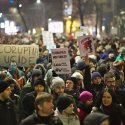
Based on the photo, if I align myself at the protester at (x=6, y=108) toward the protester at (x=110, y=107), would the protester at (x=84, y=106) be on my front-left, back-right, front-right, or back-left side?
front-left

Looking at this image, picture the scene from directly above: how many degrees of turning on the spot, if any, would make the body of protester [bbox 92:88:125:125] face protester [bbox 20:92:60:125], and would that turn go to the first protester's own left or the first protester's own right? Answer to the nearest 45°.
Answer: approximately 45° to the first protester's own right

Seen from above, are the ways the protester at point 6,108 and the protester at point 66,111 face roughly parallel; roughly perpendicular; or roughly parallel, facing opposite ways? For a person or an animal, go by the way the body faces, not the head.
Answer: roughly parallel

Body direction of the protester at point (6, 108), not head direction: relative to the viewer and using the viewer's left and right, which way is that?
facing to the right of the viewer

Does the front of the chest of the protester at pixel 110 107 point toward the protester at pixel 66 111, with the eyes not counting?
no

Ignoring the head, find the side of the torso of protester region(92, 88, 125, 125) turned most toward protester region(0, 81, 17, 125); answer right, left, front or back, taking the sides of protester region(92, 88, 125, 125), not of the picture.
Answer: right

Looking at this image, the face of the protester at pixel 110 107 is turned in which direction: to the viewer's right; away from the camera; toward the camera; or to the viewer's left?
toward the camera

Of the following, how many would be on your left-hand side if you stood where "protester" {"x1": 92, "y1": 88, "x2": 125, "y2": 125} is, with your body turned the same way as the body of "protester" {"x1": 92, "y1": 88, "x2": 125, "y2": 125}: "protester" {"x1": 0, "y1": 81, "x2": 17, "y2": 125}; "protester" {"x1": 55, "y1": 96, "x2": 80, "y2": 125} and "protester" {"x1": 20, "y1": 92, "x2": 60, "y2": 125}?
0

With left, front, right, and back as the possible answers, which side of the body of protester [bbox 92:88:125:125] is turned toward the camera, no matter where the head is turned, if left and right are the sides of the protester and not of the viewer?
front
